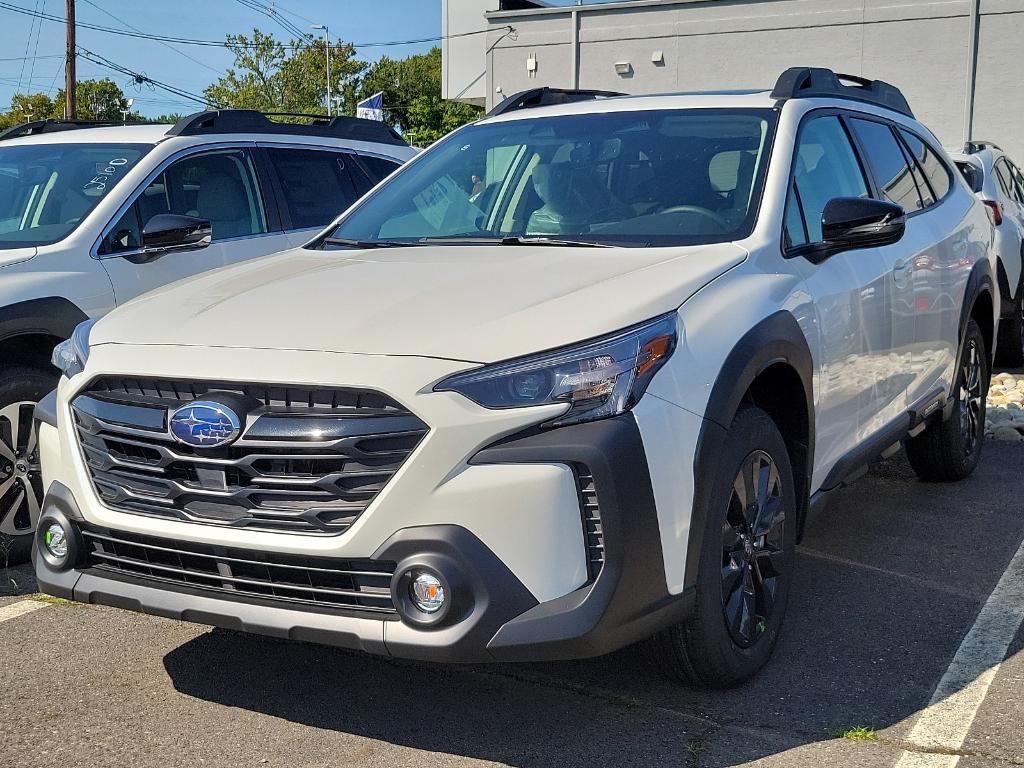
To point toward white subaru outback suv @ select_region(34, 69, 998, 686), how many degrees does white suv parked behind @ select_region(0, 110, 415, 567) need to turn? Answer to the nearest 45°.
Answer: approximately 45° to its left

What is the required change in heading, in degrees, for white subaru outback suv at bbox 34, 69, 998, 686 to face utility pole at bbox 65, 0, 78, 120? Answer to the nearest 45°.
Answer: approximately 135° to its right

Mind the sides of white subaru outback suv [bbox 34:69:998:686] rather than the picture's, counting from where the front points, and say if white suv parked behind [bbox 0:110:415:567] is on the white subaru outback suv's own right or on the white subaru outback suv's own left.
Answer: on the white subaru outback suv's own right

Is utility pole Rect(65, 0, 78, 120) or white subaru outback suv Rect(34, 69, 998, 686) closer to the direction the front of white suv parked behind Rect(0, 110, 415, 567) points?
the white subaru outback suv

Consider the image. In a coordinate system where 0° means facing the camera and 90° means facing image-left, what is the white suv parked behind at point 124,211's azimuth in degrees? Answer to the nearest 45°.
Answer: approximately 45°

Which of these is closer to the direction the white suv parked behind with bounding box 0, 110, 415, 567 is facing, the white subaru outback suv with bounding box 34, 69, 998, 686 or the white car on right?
the white subaru outback suv
